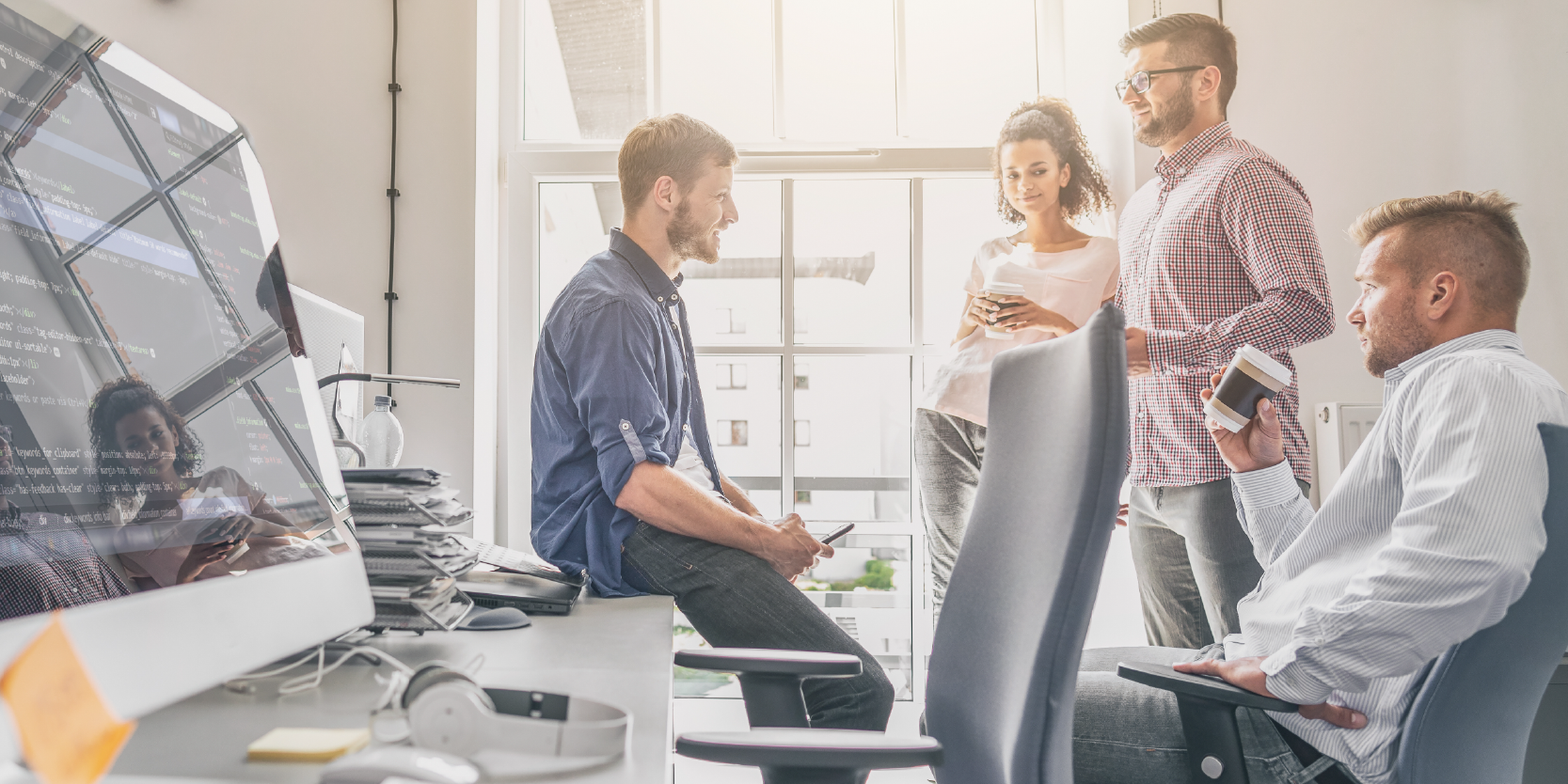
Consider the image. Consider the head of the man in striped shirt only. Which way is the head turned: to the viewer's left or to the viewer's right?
to the viewer's left

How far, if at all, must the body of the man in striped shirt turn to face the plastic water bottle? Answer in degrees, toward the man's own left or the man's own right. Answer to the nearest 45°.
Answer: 0° — they already face it

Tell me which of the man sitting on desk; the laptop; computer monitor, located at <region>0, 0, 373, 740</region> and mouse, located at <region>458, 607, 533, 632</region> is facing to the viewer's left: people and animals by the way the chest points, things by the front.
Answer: the mouse

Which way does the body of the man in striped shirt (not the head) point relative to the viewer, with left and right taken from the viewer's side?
facing to the left of the viewer

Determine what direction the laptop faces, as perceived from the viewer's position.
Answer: facing to the right of the viewer

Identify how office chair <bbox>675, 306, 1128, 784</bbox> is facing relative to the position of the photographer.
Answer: facing to the left of the viewer

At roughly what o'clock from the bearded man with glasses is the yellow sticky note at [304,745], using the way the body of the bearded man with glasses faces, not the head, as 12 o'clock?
The yellow sticky note is roughly at 11 o'clock from the bearded man with glasses.

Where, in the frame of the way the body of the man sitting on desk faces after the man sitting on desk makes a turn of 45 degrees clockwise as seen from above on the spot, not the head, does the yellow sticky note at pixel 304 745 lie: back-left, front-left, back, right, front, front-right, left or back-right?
front-right

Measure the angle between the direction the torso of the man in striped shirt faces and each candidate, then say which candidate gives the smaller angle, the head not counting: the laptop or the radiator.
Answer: the laptop

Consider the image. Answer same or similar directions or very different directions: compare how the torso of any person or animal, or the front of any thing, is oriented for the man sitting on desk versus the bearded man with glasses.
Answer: very different directions

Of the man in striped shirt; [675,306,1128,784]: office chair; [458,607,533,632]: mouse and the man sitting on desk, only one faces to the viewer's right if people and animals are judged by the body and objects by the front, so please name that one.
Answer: the man sitting on desk

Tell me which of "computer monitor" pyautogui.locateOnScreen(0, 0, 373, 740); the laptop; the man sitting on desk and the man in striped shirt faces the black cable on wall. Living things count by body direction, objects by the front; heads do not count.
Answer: the man in striped shirt
